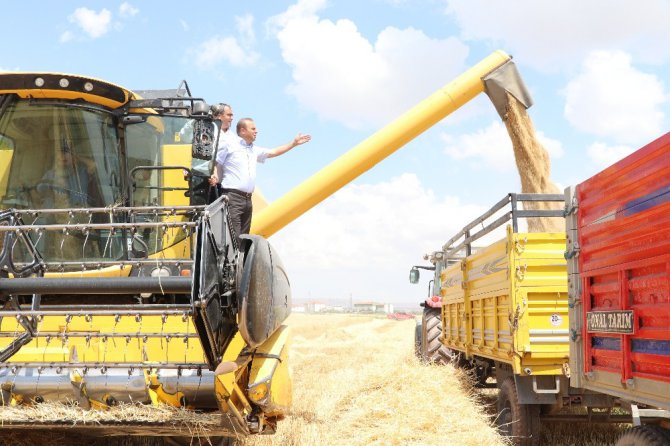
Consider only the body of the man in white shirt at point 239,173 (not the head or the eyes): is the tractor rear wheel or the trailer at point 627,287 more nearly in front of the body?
the trailer

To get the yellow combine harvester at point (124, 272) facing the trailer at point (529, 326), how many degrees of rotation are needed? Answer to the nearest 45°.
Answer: approximately 90° to its left

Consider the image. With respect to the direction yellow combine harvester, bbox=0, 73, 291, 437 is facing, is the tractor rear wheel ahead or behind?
behind

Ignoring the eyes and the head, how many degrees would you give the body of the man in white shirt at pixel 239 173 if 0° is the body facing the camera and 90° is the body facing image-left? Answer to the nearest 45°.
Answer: approximately 315°

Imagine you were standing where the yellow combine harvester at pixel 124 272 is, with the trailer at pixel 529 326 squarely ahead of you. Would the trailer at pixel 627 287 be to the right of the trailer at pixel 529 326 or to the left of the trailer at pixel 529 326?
right

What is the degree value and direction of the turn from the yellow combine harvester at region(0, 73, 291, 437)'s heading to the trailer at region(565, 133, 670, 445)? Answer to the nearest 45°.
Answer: approximately 45° to its left
